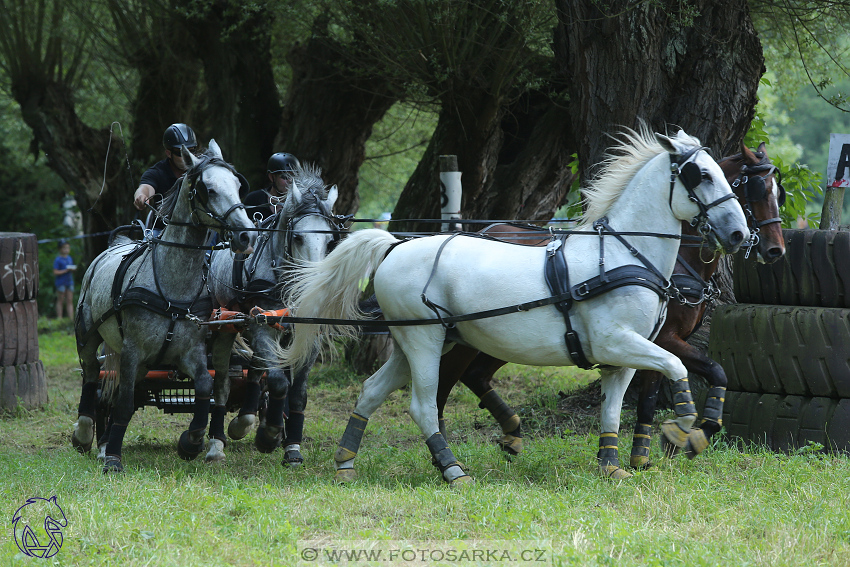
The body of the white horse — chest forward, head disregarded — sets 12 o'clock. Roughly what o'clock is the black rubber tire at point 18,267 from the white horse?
The black rubber tire is roughly at 7 o'clock from the white horse.

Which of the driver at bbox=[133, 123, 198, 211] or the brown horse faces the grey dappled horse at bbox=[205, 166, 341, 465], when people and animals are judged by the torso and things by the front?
the driver

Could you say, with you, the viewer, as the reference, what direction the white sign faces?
facing the viewer

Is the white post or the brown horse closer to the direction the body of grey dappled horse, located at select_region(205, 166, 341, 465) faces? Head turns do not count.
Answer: the brown horse

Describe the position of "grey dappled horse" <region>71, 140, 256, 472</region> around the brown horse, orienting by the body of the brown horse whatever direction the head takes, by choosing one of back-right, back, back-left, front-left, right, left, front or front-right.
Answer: back

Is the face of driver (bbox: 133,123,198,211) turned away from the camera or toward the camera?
toward the camera

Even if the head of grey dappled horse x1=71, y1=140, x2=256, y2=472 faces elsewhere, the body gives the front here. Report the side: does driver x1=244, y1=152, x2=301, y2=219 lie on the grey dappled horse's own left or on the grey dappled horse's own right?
on the grey dappled horse's own left

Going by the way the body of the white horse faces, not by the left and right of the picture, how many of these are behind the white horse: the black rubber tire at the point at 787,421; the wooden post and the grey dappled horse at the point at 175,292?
1

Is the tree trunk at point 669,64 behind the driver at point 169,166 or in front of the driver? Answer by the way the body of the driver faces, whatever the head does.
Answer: in front

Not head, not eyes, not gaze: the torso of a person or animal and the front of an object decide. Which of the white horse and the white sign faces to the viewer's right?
the white horse

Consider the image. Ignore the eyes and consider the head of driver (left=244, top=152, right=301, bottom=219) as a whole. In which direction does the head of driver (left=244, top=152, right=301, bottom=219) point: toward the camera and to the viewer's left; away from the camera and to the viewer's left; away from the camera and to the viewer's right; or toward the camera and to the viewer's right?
toward the camera and to the viewer's right

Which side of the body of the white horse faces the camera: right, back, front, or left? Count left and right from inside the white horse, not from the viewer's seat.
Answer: right

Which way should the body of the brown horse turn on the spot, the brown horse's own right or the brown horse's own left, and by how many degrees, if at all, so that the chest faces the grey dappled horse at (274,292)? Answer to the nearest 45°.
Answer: approximately 180°

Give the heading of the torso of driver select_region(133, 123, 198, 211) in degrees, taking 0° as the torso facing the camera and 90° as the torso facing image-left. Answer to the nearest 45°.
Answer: approximately 315°

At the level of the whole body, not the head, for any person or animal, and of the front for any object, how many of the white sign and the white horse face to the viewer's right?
1

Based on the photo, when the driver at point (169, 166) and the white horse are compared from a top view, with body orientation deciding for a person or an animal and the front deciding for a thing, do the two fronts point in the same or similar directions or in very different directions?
same or similar directions
